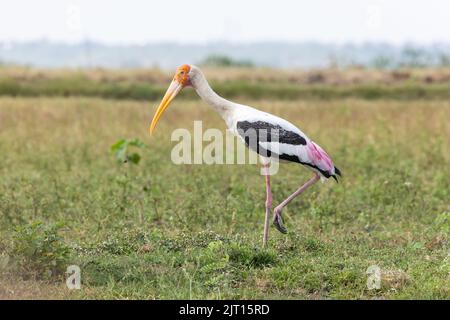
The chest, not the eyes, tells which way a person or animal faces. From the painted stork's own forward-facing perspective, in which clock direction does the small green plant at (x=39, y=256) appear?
The small green plant is roughly at 11 o'clock from the painted stork.

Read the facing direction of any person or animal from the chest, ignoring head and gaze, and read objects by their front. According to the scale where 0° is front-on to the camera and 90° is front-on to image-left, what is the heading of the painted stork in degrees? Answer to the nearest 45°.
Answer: approximately 90°
